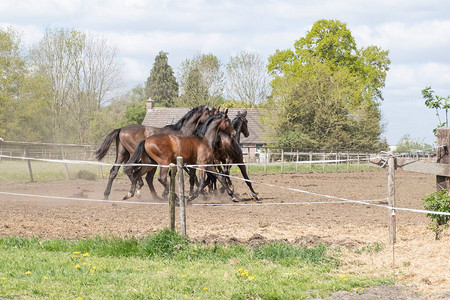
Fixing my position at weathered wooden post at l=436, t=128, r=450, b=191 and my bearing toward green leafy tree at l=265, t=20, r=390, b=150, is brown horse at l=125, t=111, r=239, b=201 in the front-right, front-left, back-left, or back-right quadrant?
front-left

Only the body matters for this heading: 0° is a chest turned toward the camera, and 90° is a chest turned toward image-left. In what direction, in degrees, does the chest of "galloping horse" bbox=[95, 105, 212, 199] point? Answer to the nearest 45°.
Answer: approximately 270°

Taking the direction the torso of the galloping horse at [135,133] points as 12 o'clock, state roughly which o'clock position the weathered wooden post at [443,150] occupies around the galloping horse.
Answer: The weathered wooden post is roughly at 2 o'clock from the galloping horse.

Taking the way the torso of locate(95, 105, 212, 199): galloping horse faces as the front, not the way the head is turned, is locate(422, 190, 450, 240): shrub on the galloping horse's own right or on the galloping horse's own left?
on the galloping horse's own right

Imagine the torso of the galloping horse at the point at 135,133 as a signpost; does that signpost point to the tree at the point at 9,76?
no

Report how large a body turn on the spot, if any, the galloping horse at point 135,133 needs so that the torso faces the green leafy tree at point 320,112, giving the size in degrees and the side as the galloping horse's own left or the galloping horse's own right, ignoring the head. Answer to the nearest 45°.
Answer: approximately 45° to the galloping horse's own left

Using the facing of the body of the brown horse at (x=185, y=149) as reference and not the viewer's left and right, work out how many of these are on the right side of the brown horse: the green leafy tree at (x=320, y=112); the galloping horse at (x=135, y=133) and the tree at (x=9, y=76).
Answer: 0

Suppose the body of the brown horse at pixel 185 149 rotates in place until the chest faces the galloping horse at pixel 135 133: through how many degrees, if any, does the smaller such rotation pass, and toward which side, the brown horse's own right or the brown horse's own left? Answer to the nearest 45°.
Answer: approximately 135° to the brown horse's own left

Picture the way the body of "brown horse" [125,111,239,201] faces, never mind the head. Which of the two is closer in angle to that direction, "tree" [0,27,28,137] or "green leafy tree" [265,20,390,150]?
the green leafy tree

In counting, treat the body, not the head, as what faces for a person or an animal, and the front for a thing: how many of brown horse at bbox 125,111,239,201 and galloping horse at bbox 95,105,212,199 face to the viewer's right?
2

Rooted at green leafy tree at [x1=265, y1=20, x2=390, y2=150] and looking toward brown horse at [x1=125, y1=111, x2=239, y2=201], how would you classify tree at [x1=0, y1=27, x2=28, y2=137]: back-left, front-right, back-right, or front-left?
front-right

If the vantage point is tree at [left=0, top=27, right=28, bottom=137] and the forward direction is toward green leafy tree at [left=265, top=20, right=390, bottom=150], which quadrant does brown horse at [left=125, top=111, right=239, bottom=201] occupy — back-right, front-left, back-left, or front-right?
front-right

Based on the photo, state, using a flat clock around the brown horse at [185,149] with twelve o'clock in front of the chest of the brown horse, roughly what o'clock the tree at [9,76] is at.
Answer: The tree is roughly at 8 o'clock from the brown horse.

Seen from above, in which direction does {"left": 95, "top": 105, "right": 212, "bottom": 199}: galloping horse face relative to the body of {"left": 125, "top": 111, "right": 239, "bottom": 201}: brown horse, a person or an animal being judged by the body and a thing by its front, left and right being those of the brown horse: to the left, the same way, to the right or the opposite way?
the same way

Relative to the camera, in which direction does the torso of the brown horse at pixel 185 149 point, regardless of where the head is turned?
to the viewer's right

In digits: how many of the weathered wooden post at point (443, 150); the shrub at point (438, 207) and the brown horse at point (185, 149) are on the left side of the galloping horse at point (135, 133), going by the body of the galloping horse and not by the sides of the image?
0
